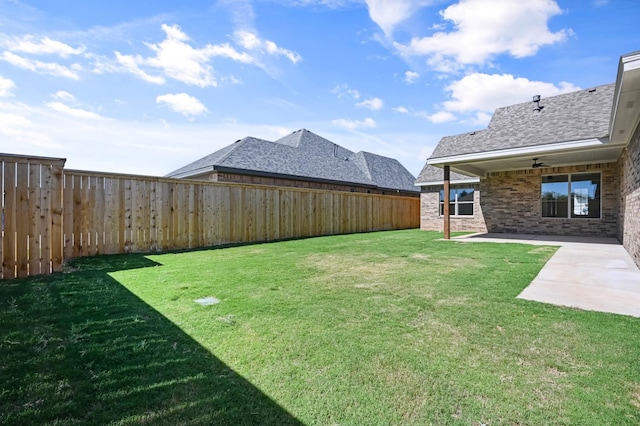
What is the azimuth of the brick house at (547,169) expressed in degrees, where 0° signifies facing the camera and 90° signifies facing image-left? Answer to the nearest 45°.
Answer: approximately 180°
